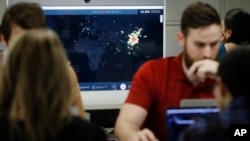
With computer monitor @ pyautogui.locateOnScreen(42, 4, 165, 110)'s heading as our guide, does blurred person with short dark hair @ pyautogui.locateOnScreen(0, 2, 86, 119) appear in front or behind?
in front

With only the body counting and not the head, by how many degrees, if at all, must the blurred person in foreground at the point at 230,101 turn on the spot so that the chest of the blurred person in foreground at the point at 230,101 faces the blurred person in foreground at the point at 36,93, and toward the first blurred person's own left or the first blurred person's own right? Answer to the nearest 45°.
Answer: approximately 45° to the first blurred person's own left

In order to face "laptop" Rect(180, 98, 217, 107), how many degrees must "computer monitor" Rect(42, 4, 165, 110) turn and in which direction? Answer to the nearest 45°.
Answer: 0° — it already faces it

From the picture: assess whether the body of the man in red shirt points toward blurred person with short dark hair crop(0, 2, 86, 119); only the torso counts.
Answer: no

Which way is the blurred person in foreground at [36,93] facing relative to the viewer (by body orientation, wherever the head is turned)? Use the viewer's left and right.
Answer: facing away from the viewer

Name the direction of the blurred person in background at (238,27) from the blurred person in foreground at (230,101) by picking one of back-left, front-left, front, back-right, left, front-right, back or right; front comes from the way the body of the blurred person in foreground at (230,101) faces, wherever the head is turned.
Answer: front-right

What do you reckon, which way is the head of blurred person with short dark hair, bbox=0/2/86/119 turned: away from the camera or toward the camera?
away from the camera

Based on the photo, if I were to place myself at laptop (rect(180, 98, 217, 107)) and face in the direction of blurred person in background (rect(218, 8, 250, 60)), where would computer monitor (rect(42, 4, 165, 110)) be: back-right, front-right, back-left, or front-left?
front-left

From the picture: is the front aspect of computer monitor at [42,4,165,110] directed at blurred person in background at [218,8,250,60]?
no

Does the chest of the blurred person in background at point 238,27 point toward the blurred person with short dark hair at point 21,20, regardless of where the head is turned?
no

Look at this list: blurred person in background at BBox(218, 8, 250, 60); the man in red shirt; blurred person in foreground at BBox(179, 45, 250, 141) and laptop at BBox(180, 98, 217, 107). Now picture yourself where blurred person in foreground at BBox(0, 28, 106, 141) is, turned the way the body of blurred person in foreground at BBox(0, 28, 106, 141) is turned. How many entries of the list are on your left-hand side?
0

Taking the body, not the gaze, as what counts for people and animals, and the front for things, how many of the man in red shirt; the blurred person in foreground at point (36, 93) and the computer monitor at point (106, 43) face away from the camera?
1

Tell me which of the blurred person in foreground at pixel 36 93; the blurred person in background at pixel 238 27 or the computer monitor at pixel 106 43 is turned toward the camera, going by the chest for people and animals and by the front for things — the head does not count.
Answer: the computer monitor

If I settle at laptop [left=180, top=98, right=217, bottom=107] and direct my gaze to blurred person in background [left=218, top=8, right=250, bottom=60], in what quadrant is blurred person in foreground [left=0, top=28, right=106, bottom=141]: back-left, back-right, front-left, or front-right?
back-left

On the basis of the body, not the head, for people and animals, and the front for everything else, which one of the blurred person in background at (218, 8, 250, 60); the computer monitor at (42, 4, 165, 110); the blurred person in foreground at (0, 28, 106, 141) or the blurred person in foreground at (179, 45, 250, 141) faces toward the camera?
the computer monitor

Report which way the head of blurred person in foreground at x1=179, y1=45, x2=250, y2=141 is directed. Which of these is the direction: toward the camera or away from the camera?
away from the camera

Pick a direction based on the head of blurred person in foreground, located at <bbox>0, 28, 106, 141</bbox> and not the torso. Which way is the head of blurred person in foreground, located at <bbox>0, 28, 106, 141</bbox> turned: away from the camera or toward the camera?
away from the camera

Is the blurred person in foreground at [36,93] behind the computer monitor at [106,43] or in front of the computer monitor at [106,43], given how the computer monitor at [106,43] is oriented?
in front
